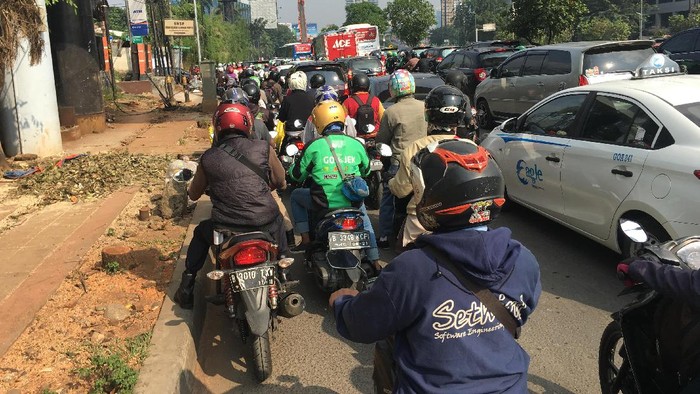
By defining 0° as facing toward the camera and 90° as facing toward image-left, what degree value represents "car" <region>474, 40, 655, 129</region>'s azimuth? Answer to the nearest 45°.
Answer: approximately 135°

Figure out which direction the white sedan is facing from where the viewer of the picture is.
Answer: facing away from the viewer and to the left of the viewer

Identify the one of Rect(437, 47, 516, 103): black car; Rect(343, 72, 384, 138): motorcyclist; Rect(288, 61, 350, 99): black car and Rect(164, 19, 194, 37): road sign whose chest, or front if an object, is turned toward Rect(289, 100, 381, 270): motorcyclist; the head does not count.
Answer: the road sign

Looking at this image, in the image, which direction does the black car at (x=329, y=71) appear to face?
away from the camera

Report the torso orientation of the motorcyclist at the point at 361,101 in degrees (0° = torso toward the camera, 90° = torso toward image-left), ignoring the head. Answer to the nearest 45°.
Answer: approximately 180°

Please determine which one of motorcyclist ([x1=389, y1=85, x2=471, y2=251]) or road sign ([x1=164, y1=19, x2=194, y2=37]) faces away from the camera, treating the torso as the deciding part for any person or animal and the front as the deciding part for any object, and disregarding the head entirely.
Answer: the motorcyclist

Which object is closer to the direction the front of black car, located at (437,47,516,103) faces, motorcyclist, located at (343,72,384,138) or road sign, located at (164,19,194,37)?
the road sign

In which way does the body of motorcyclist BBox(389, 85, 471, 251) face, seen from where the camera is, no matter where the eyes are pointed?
away from the camera

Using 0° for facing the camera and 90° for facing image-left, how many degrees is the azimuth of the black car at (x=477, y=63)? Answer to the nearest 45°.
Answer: approximately 135°

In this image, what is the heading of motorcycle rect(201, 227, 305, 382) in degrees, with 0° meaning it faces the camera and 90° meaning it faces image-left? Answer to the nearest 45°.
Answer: approximately 180°

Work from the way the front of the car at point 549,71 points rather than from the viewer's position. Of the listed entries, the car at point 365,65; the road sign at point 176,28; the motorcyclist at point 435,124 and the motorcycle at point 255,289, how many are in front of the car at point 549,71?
2

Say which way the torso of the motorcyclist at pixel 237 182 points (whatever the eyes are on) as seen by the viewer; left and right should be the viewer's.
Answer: facing away from the viewer
